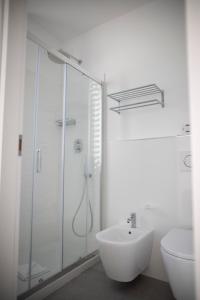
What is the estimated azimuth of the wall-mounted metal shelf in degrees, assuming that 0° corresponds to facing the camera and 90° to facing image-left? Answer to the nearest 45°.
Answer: approximately 45°

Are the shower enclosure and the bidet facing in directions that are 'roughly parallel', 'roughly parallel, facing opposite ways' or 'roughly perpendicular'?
roughly perpendicular

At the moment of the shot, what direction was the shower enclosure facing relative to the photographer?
facing the viewer and to the right of the viewer

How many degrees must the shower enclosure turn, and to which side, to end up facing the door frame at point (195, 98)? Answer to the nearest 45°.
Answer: approximately 45° to its right

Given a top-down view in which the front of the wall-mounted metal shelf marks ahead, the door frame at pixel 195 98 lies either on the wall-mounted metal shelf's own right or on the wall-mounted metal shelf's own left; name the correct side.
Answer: on the wall-mounted metal shelf's own left

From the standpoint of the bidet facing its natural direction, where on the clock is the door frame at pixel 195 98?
The door frame is roughly at 10 o'clock from the bidet.

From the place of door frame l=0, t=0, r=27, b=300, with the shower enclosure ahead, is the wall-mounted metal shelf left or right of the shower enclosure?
right

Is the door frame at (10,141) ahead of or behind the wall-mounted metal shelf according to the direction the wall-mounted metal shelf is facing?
ahead

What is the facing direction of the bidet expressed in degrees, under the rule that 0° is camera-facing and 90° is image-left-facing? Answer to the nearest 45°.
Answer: approximately 45°

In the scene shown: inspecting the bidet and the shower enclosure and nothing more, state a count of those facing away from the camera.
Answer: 0

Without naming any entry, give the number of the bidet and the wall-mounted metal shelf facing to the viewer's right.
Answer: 0
